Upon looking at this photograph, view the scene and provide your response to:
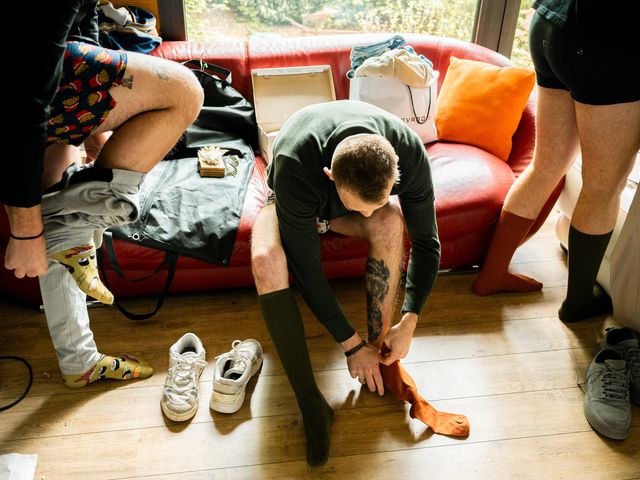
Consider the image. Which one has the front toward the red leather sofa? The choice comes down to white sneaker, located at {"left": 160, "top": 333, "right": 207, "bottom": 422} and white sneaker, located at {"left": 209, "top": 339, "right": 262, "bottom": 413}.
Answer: white sneaker, located at {"left": 209, "top": 339, "right": 262, "bottom": 413}

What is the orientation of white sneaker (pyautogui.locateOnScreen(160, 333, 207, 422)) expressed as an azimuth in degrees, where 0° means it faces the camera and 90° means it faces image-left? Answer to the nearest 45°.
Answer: approximately 0°

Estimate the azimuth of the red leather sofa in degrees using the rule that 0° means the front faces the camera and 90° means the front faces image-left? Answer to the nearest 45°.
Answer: approximately 0°

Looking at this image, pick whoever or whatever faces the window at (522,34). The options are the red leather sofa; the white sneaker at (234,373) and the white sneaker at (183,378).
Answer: the white sneaker at (234,373)

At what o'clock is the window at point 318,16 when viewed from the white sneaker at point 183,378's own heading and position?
The window is roughly at 7 o'clock from the white sneaker.

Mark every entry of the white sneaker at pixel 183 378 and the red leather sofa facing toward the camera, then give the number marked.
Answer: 2

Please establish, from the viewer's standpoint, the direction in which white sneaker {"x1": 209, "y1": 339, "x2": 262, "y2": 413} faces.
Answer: facing away from the viewer and to the right of the viewer

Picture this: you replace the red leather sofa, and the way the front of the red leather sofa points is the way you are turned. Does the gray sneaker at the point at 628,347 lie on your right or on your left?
on your left

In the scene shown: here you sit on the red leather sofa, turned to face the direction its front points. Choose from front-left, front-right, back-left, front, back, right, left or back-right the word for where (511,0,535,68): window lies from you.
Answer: back-left

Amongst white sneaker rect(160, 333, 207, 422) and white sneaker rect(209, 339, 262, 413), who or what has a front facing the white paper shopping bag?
white sneaker rect(209, 339, 262, 413)

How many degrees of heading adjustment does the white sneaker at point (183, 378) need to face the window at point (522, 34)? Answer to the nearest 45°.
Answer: approximately 135° to its left

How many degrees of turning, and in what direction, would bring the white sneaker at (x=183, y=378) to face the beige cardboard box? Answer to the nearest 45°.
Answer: approximately 135° to its left
